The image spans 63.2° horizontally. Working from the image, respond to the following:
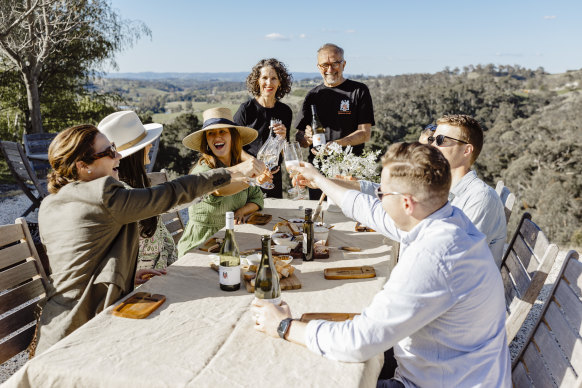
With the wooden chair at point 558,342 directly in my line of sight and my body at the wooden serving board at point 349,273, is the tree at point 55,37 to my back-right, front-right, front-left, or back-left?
back-left

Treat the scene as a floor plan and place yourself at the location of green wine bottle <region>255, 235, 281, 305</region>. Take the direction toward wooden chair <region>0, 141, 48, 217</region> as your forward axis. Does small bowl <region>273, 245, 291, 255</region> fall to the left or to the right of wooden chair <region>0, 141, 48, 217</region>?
right

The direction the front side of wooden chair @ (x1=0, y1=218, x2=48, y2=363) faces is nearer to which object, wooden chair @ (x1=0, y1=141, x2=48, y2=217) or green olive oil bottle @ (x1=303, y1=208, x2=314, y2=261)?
the green olive oil bottle

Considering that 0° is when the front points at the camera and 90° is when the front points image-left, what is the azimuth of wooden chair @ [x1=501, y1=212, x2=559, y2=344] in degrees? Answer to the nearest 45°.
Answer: approximately 45°

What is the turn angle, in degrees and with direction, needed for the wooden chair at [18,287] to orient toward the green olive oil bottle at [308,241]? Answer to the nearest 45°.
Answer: approximately 45° to its left

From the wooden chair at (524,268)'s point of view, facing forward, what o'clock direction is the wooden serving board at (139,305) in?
The wooden serving board is roughly at 12 o'clock from the wooden chair.

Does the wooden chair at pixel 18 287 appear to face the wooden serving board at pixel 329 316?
yes

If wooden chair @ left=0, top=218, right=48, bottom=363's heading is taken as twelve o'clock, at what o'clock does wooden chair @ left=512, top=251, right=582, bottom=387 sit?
The wooden chair @ left=512, top=251, right=582, bottom=387 is roughly at 12 o'clock from the wooden chair @ left=0, top=218, right=48, bottom=363.

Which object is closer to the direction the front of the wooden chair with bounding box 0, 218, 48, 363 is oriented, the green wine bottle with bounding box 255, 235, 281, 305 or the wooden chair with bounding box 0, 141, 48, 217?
the green wine bottle

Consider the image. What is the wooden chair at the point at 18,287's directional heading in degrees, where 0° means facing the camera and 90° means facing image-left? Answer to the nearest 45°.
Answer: approximately 315°

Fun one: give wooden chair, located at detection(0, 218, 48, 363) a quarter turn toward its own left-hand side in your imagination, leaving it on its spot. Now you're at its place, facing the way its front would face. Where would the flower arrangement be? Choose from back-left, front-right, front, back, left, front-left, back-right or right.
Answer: front-right

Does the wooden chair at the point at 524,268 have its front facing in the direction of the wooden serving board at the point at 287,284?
yes

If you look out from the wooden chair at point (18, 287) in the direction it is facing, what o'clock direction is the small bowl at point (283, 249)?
The small bowl is roughly at 11 o'clock from the wooden chair.

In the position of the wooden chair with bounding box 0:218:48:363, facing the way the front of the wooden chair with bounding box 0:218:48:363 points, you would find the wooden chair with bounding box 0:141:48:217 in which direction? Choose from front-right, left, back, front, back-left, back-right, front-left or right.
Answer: back-left
